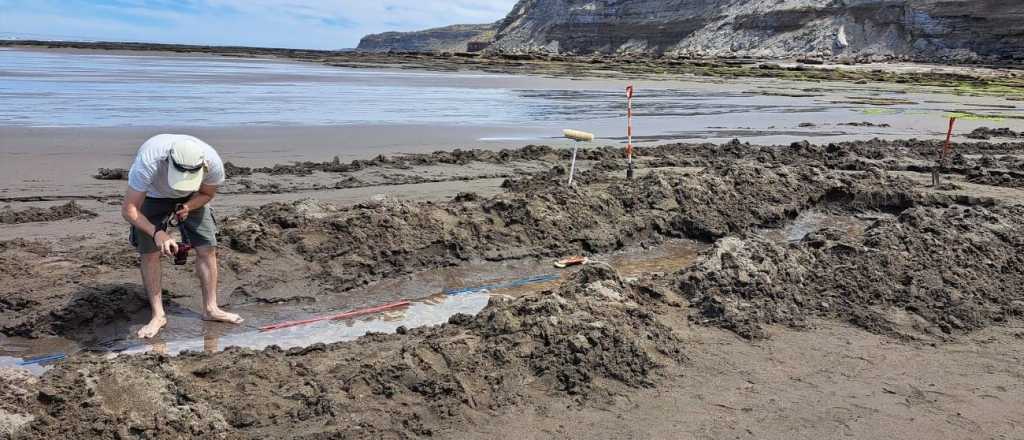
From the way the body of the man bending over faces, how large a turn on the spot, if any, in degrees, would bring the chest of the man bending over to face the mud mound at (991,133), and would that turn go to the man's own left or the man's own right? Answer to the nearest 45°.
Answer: approximately 90° to the man's own left

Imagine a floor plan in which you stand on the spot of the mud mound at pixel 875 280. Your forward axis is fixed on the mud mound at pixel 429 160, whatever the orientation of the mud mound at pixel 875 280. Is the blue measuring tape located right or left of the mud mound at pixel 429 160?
left

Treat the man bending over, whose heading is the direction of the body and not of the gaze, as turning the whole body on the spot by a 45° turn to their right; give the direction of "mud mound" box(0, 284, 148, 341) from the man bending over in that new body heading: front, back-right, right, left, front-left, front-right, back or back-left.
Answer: right

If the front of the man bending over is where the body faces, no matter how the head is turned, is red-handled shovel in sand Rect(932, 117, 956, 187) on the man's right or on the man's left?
on the man's left

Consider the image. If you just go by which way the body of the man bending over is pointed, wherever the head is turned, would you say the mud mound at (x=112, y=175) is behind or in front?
behind

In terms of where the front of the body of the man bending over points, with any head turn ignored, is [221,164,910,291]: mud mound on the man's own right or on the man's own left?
on the man's own left
